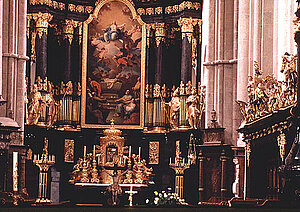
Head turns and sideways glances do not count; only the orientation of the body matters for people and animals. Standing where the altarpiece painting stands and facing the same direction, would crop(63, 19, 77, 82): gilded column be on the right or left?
on its right

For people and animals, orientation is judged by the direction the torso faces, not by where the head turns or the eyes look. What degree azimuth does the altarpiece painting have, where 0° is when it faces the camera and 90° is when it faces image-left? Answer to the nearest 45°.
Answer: approximately 0°

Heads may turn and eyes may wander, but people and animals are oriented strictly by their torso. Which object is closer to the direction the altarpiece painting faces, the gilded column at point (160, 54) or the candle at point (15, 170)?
the candle

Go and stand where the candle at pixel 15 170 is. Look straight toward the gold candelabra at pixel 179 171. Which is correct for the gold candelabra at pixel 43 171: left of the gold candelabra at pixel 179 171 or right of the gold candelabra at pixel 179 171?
left

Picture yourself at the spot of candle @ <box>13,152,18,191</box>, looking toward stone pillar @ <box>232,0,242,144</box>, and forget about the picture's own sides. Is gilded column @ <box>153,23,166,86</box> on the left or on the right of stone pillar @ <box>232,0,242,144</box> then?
left

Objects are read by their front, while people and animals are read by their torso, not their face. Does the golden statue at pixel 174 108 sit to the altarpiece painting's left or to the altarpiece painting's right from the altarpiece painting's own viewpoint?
on its left

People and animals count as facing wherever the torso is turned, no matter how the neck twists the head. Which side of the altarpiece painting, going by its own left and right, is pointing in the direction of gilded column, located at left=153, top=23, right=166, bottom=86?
left

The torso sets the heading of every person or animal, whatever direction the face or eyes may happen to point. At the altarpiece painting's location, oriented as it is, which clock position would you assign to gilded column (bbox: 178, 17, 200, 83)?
The gilded column is roughly at 10 o'clock from the altarpiece painting.

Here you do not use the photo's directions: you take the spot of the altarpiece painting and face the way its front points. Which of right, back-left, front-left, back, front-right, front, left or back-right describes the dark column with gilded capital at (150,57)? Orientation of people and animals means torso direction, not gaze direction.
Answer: left

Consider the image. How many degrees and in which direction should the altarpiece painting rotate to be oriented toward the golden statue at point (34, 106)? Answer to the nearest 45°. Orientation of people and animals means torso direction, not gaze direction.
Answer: approximately 45° to its right
